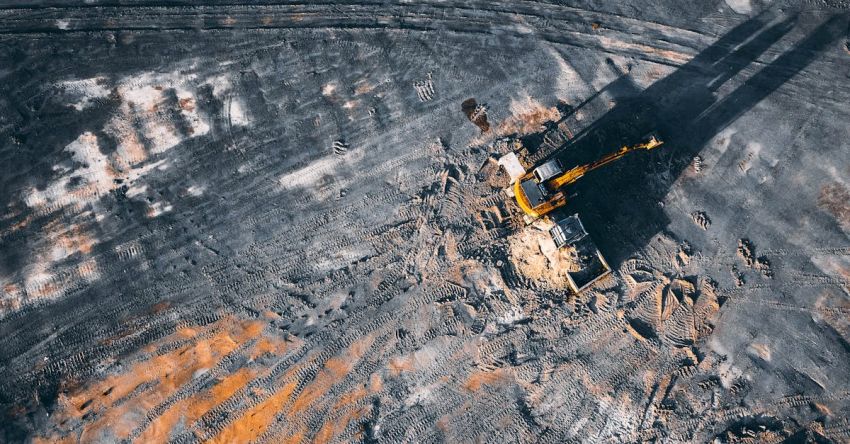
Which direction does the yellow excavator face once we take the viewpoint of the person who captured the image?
facing away from the viewer and to the right of the viewer
